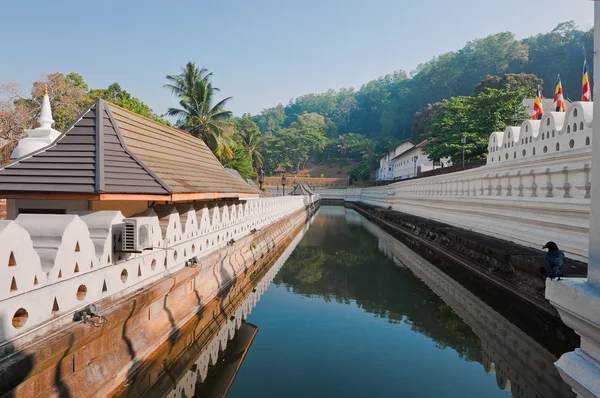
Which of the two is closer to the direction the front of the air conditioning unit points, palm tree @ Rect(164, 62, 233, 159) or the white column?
the white column

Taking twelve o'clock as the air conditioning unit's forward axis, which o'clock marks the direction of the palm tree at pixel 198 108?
The palm tree is roughly at 8 o'clock from the air conditioning unit.

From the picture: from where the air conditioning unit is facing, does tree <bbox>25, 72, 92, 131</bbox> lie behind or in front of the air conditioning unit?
behind

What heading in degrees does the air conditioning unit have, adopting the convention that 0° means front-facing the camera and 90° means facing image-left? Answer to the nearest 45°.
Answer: approximately 315°

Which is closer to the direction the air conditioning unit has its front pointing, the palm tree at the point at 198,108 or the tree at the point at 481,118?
the tree

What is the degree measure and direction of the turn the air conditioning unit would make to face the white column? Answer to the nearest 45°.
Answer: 0° — it already faces it

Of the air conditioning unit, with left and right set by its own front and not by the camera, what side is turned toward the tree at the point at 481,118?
left

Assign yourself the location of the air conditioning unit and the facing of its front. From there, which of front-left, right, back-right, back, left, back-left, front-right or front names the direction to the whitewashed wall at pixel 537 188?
front-left
